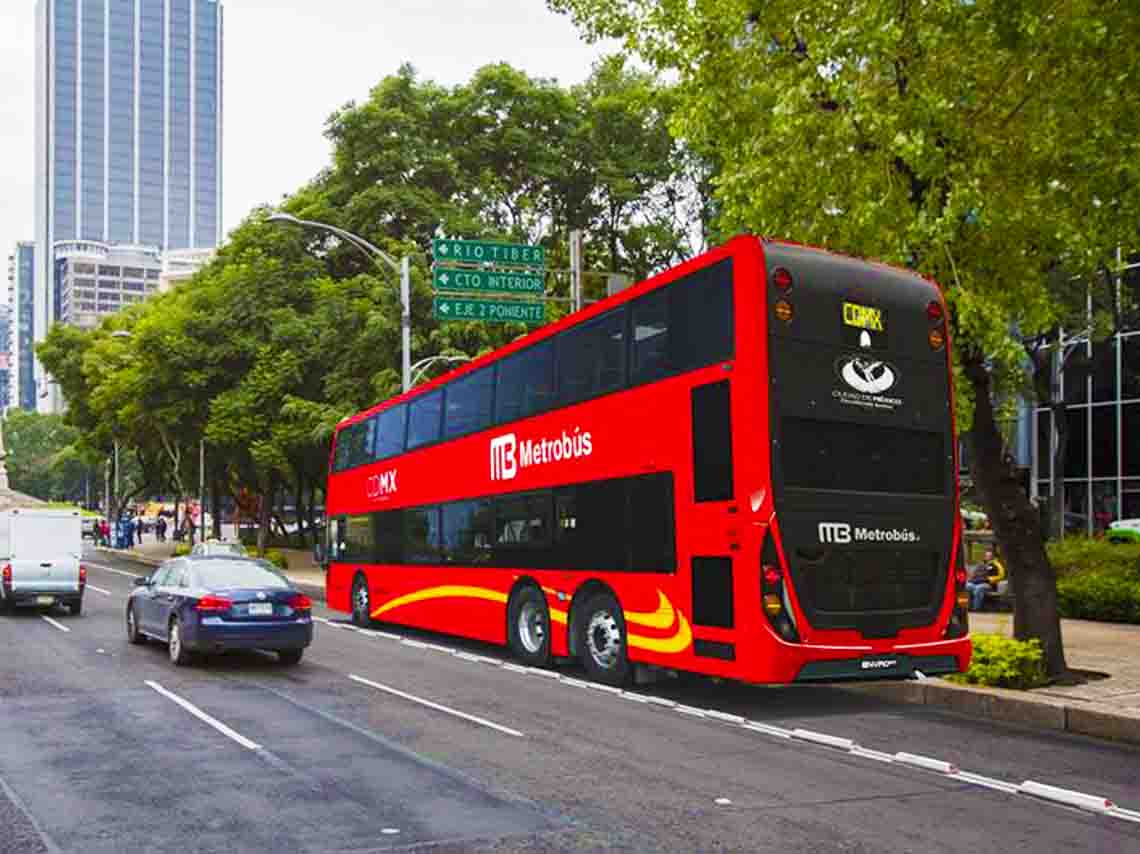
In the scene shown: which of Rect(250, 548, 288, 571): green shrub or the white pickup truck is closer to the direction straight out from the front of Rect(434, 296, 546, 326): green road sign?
the white pickup truck

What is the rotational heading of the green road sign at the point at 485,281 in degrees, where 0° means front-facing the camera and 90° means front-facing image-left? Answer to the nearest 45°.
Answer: approximately 0°

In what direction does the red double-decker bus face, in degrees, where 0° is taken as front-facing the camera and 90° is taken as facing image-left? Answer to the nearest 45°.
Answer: approximately 135°

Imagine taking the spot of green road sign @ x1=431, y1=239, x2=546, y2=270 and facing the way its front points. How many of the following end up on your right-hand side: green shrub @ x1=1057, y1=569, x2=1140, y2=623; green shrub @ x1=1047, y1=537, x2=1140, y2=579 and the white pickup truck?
1

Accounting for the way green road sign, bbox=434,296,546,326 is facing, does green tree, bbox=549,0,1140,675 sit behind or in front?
in front

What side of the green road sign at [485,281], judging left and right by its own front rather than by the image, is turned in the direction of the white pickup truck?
right

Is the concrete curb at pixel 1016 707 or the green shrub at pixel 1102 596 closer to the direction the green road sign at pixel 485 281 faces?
the concrete curb

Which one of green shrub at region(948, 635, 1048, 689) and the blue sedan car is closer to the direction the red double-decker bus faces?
the blue sedan car

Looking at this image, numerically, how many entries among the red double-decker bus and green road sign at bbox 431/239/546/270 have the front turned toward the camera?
1

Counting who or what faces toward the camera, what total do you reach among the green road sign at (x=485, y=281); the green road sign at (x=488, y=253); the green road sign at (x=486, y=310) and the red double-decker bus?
3
